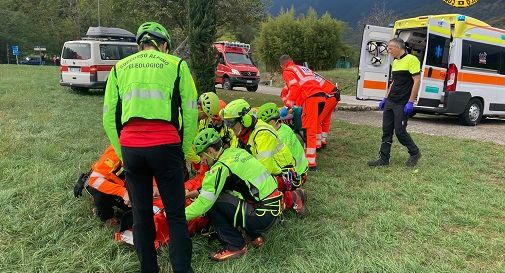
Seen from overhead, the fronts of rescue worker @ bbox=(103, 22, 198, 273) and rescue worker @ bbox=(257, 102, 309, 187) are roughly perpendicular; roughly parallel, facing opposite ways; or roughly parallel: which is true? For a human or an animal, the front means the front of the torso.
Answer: roughly perpendicular

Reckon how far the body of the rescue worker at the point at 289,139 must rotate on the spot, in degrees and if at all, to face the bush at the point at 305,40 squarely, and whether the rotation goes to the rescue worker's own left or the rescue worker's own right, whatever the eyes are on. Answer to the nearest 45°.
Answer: approximately 90° to the rescue worker's own right

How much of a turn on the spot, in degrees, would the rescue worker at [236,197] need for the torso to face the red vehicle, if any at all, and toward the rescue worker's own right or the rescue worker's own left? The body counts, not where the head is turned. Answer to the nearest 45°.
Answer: approximately 90° to the rescue worker's own right

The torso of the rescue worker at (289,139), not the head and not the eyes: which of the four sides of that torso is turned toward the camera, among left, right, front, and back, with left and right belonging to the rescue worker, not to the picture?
left

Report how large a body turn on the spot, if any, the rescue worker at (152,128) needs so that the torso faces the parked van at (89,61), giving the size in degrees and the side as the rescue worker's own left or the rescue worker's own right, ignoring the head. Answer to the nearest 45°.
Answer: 0° — they already face it

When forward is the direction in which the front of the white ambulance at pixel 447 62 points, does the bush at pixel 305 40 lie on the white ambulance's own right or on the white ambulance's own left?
on the white ambulance's own left

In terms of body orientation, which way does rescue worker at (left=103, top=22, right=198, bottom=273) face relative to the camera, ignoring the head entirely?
away from the camera
